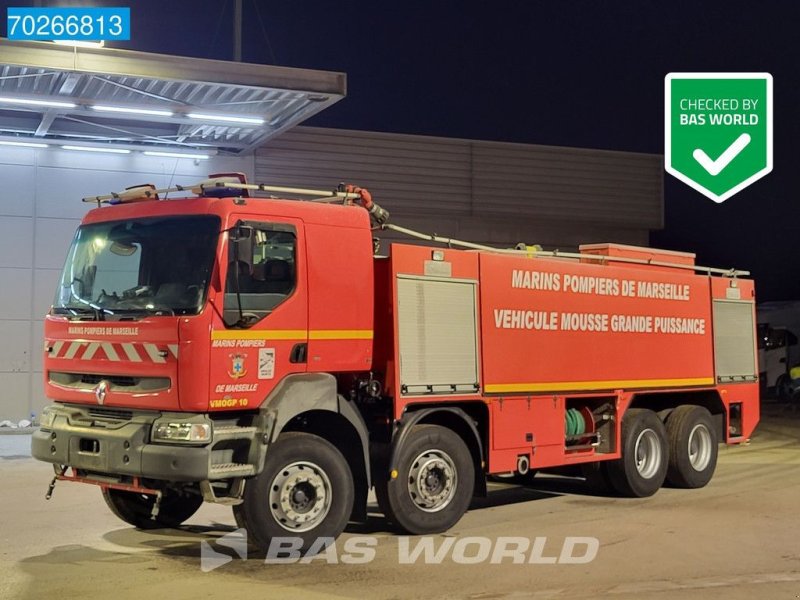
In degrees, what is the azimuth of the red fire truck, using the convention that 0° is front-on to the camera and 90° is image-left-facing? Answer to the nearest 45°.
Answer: approximately 45°

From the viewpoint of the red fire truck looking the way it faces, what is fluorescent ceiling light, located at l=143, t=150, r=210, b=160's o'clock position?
The fluorescent ceiling light is roughly at 4 o'clock from the red fire truck.

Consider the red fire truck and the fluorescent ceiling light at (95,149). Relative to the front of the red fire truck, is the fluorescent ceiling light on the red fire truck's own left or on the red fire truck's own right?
on the red fire truck's own right

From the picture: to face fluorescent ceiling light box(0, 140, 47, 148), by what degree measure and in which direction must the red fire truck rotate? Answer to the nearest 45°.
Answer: approximately 90° to its right

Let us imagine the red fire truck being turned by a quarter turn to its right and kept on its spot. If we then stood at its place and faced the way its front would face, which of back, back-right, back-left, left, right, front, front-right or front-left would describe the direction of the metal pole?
front-right
